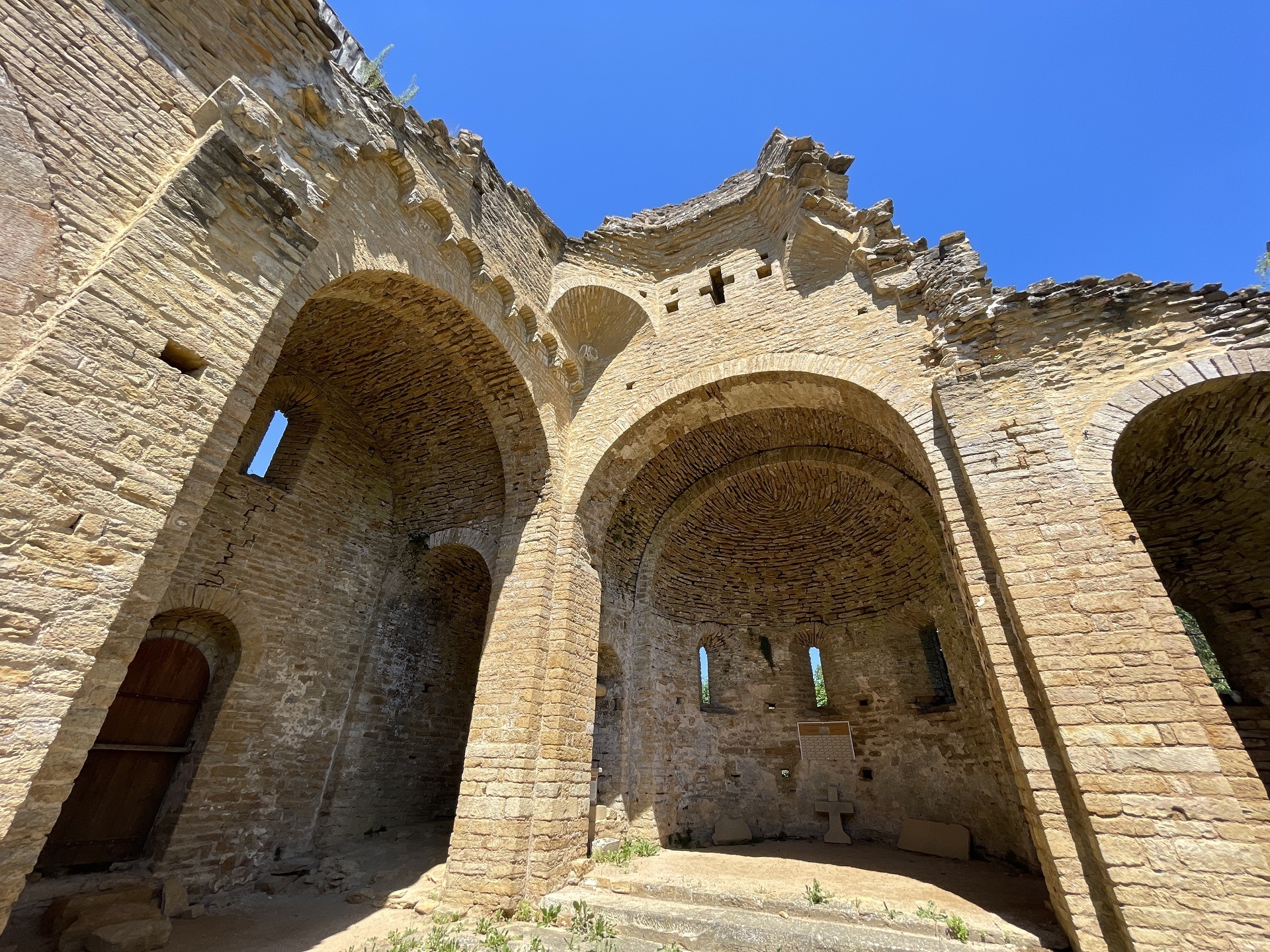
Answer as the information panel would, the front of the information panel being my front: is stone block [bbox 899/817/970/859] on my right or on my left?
on my left

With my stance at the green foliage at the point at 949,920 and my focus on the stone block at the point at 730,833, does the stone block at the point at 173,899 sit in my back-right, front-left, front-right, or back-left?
front-left

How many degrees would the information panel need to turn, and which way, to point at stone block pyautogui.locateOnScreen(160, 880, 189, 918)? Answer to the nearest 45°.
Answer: approximately 45° to its right

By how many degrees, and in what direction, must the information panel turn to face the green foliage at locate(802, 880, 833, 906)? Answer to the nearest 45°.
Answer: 0° — it already faces it

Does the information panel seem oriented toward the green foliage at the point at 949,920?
yes

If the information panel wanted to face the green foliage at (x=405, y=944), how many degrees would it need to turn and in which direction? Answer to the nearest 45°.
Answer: approximately 45° to its right

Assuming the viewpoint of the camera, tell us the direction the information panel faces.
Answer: facing the viewer

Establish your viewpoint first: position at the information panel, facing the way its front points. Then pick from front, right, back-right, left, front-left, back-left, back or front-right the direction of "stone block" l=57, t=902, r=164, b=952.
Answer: front-right

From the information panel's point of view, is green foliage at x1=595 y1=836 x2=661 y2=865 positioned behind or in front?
in front

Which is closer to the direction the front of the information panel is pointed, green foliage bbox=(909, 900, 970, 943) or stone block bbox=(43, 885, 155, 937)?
the green foliage

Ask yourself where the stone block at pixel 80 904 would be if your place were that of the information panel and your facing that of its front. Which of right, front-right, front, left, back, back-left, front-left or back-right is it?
front-right

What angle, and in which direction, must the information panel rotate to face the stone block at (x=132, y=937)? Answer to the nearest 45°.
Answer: approximately 45° to its right
